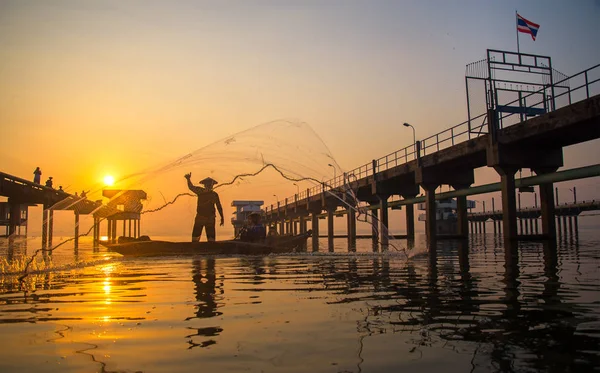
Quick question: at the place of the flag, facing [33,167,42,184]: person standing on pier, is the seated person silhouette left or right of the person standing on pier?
left

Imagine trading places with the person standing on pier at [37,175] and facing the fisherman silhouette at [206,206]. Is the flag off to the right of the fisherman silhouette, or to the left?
left
